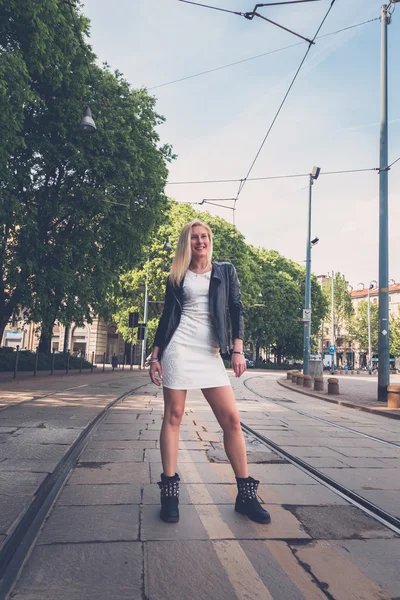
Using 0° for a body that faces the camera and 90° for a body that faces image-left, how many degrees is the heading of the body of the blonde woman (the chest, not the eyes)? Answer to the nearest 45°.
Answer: approximately 0°

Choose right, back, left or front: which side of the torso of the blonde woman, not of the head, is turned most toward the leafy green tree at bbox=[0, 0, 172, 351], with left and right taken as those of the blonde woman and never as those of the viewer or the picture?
back

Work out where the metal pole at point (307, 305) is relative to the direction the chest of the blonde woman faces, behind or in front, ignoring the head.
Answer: behind

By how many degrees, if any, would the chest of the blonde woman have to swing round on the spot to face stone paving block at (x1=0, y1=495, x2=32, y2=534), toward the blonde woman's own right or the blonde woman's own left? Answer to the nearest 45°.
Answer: approximately 90° to the blonde woman's own right

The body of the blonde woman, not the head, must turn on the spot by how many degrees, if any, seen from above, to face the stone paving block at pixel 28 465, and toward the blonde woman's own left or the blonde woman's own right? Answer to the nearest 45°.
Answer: approximately 135° to the blonde woman's own right

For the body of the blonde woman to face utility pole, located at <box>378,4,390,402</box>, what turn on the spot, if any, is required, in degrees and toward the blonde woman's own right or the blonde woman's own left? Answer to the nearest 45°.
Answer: approximately 135° to the blonde woman's own left
